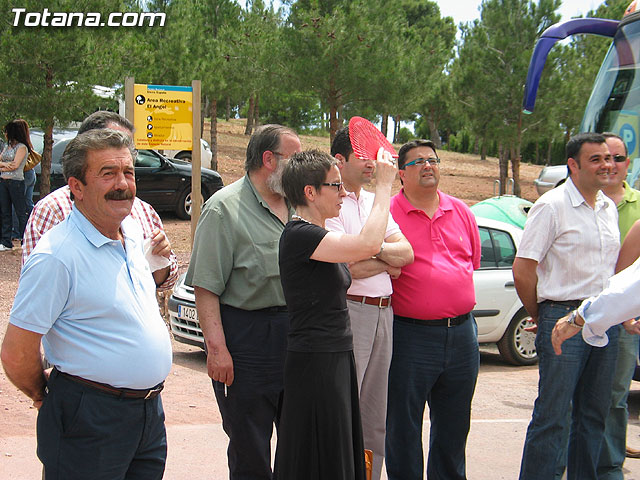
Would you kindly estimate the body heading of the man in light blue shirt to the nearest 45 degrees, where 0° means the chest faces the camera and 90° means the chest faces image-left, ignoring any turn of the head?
approximately 315°

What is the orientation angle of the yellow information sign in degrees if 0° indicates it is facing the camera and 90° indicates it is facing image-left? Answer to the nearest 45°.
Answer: approximately 0°

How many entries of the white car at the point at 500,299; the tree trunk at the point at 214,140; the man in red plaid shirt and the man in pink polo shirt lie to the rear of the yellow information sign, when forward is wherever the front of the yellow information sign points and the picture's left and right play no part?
1

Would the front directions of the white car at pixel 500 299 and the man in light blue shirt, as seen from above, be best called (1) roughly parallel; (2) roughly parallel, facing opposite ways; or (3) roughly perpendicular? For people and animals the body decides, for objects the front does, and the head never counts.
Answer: roughly perpendicular

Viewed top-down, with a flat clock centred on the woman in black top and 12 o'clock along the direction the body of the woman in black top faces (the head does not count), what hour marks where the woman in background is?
The woman in background is roughly at 8 o'clock from the woman in black top.

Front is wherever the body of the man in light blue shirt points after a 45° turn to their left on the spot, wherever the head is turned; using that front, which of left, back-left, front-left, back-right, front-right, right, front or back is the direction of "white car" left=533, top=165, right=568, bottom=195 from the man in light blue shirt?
front-left

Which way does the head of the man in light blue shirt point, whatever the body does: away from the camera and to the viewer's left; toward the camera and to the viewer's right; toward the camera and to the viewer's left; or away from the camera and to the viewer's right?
toward the camera and to the viewer's right

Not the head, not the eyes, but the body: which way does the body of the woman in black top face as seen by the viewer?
to the viewer's right

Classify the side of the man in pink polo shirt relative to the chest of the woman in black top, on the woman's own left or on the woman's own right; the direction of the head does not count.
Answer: on the woman's own left

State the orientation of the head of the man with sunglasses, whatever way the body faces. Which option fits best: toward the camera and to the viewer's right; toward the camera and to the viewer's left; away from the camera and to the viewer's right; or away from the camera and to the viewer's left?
toward the camera and to the viewer's left

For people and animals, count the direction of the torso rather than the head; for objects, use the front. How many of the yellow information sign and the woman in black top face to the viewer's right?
1

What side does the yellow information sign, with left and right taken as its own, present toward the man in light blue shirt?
front

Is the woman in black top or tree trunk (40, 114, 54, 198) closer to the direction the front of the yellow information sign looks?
the woman in black top

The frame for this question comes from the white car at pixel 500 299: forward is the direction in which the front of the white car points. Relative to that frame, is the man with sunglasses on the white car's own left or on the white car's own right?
on the white car's own left

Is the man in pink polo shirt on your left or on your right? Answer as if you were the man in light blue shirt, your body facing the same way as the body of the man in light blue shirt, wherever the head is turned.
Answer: on your left

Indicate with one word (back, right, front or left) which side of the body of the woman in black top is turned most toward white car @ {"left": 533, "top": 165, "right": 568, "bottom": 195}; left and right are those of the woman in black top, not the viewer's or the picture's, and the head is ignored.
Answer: left

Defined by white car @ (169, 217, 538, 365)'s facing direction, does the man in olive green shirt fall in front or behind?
in front
